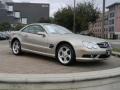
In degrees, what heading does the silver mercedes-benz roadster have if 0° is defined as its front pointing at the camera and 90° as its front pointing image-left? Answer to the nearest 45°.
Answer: approximately 315°
